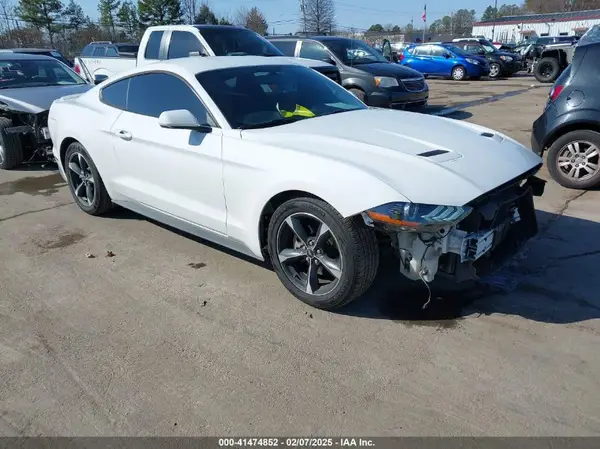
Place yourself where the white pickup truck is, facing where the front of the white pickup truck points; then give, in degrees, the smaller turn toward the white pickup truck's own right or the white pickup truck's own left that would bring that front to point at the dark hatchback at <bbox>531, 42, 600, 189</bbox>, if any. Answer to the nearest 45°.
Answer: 0° — it already faces it

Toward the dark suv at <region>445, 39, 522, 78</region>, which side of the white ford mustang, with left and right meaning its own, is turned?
left

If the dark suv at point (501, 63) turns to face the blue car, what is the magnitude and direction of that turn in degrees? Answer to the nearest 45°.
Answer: approximately 90° to its right

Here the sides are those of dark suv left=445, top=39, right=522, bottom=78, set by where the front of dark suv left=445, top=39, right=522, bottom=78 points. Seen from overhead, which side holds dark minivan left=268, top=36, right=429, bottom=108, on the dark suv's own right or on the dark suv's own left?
on the dark suv's own right

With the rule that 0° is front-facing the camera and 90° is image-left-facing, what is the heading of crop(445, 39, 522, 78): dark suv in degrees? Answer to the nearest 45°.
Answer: approximately 315°

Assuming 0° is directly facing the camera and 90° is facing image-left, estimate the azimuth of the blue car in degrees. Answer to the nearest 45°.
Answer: approximately 315°

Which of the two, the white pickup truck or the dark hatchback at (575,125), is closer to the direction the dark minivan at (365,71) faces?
the dark hatchback

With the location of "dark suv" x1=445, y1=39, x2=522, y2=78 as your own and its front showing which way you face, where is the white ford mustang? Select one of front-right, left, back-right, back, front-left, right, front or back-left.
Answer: front-right

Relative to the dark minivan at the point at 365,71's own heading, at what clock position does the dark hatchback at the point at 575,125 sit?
the dark hatchback at the point at 575,125 is roughly at 1 o'clock from the dark minivan at the point at 365,71.
